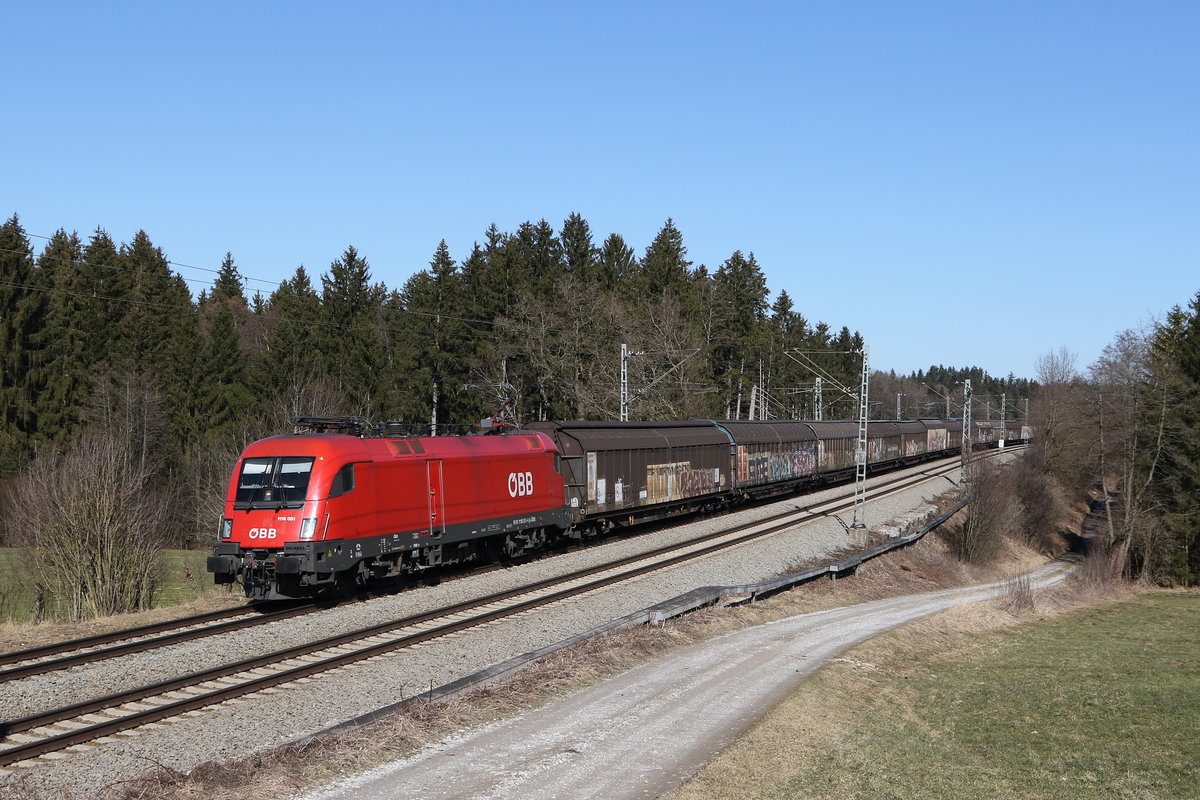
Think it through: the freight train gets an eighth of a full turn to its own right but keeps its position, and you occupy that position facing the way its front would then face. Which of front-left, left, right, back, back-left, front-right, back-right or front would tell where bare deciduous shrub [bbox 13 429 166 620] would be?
front

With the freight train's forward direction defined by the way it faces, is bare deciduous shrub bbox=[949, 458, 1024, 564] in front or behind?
behind

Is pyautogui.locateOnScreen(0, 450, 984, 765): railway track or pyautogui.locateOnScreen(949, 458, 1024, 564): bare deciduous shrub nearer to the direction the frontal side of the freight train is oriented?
the railway track

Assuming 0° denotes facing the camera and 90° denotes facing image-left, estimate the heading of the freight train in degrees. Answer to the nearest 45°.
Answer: approximately 45°
